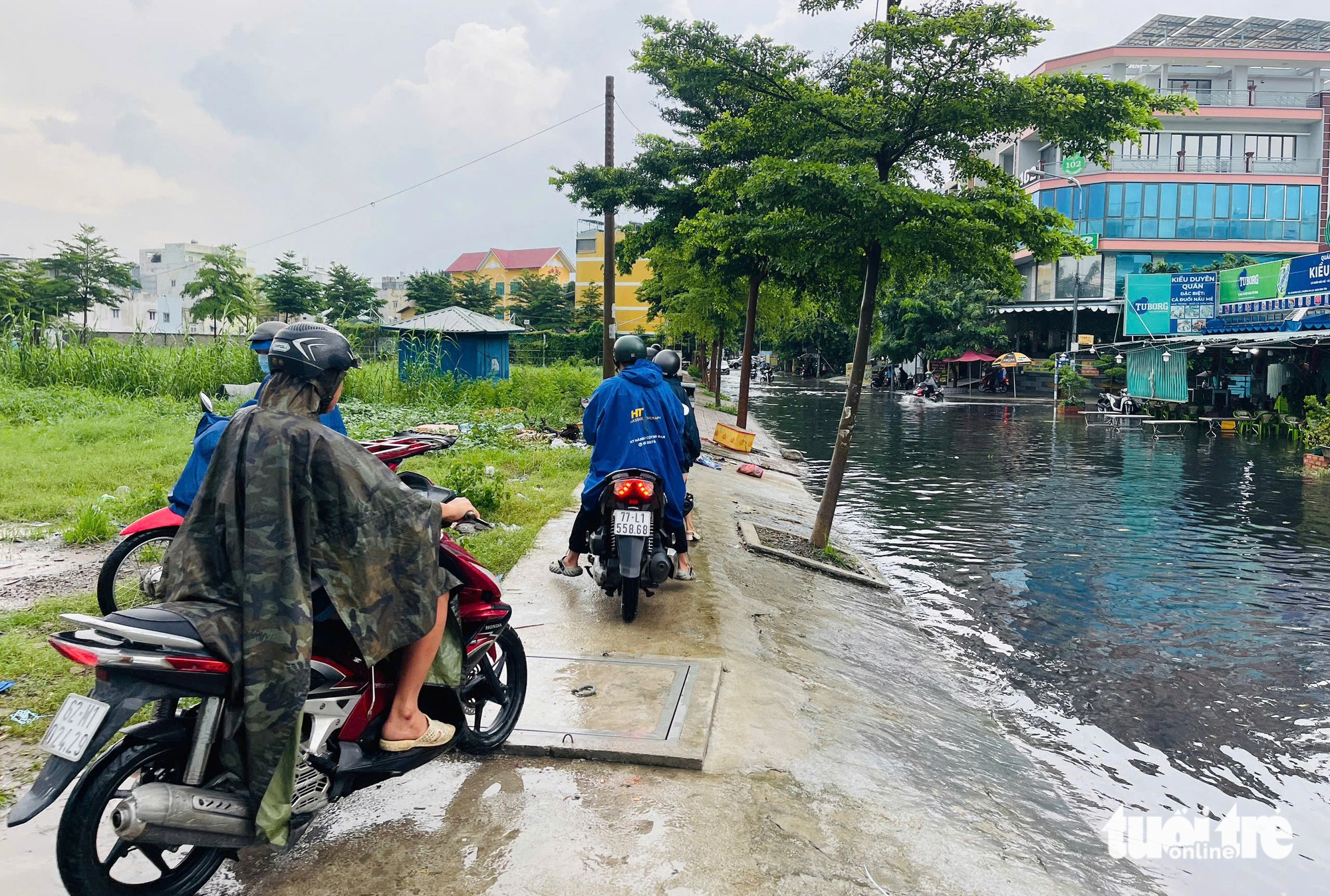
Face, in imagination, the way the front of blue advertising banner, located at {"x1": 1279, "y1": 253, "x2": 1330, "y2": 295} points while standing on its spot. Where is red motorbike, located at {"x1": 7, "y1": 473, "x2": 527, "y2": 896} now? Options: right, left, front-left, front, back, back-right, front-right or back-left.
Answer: front-left

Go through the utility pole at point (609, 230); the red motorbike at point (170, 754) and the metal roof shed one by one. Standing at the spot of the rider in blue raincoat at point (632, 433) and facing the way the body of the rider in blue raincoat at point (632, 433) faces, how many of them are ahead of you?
2

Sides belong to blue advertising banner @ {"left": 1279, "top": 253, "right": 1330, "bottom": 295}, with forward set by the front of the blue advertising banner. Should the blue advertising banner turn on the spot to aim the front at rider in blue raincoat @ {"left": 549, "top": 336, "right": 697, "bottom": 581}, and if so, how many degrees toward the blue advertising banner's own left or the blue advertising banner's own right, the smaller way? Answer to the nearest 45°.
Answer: approximately 45° to the blue advertising banner's own left

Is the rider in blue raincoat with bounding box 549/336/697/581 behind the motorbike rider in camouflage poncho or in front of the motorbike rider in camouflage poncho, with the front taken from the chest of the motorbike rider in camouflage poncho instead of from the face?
in front

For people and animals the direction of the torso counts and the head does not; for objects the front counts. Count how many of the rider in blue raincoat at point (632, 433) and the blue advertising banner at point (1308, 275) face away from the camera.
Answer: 1

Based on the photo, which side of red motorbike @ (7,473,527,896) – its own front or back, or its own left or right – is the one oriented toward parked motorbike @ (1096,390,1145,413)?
front

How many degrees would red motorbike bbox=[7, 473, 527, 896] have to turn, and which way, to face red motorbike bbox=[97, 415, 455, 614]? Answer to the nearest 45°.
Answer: approximately 45° to its left

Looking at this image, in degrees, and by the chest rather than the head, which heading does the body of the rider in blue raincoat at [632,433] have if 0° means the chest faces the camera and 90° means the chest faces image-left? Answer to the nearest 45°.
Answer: approximately 180°

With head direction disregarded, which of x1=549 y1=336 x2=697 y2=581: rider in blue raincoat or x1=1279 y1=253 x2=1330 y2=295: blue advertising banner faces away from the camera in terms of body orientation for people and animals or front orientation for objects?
the rider in blue raincoat

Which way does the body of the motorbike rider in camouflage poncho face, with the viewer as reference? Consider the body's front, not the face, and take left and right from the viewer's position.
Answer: facing away from the viewer and to the right of the viewer

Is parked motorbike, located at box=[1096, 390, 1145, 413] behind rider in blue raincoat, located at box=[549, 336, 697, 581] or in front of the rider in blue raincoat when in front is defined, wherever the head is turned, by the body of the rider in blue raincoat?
in front

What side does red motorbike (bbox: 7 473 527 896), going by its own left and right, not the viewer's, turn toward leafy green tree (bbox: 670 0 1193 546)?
front

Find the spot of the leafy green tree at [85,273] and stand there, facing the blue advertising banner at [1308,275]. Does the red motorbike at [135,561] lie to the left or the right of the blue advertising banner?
right

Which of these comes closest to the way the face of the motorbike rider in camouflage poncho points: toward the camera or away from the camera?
away from the camera
